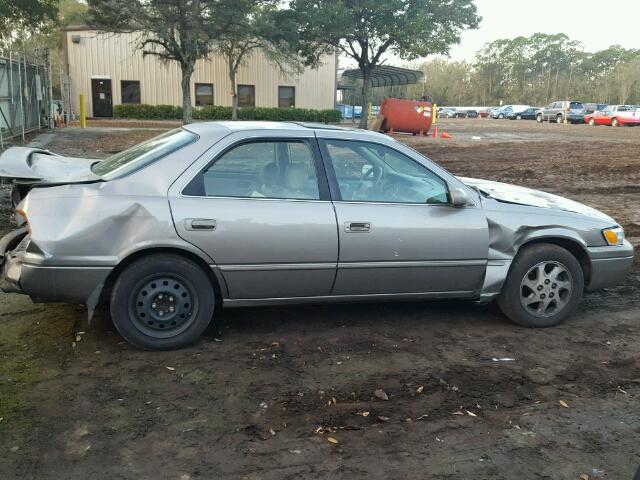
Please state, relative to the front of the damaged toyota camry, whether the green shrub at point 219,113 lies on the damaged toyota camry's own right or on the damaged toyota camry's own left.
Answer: on the damaged toyota camry's own left

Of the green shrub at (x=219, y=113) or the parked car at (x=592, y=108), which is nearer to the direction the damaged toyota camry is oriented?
the parked car

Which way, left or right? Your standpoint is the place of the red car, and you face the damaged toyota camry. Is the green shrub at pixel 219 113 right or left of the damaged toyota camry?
right

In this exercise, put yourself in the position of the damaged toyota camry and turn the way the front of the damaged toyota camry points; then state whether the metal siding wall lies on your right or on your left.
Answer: on your left

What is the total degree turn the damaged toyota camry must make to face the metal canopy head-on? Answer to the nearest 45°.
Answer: approximately 90° to its left

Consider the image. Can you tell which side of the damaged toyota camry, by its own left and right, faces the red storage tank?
left

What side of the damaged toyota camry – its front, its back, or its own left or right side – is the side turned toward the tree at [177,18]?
left

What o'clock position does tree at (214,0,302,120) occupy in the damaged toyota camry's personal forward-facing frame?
The tree is roughly at 9 o'clock from the damaged toyota camry.

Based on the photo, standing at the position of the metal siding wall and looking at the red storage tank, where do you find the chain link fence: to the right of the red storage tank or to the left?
right

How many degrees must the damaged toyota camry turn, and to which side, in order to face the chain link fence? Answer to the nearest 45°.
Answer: approximately 135° to its left

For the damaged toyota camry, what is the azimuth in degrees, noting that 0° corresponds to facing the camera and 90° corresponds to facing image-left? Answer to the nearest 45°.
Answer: approximately 270°
